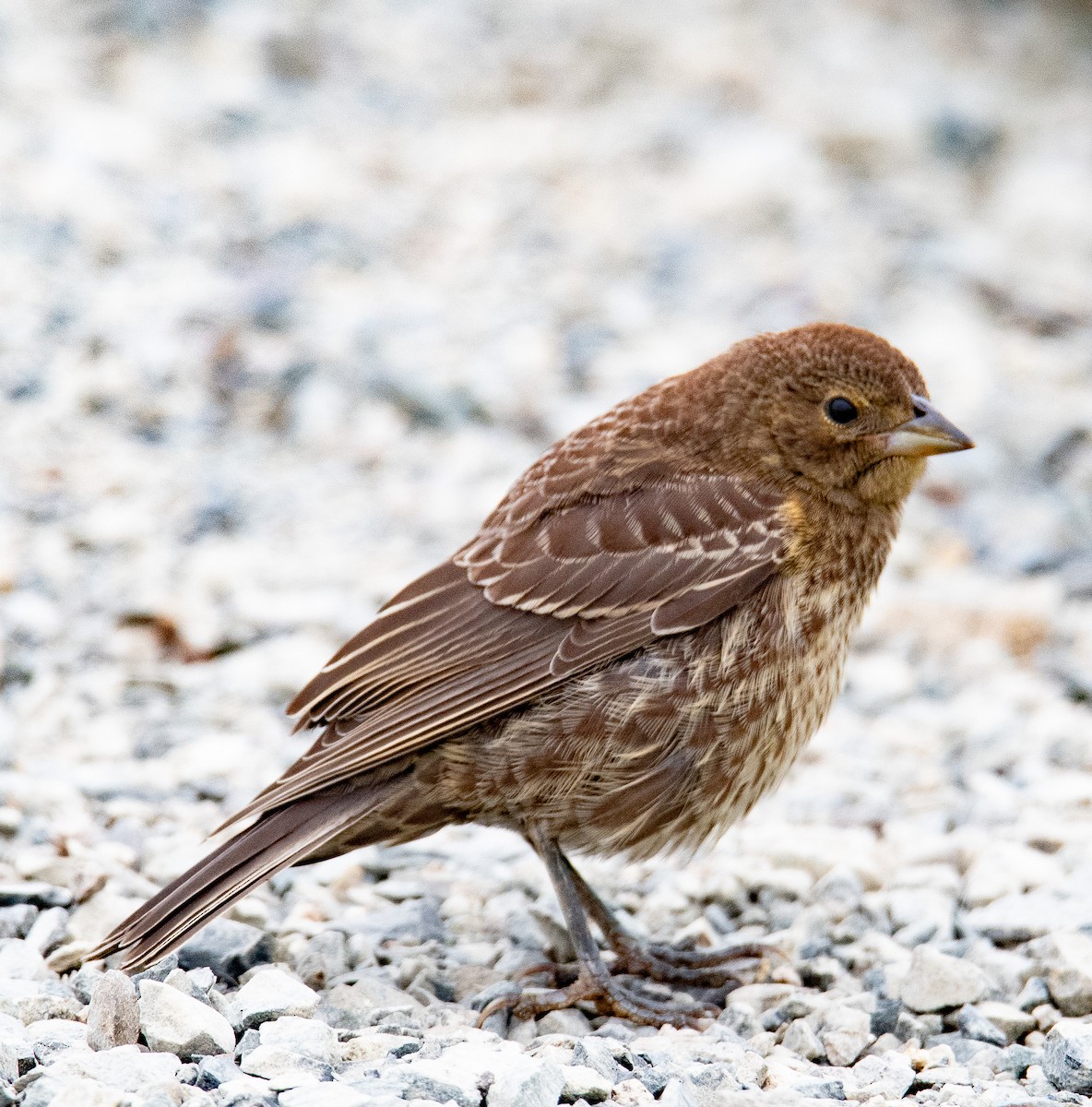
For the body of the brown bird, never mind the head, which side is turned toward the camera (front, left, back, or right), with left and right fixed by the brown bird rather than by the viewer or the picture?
right

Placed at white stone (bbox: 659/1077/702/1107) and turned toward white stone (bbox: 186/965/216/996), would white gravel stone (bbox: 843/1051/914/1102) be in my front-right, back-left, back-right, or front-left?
back-right

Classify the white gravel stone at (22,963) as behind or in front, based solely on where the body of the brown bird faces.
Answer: behind

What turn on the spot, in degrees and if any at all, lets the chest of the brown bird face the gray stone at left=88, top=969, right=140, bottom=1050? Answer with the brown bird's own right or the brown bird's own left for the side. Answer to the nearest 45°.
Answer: approximately 135° to the brown bird's own right

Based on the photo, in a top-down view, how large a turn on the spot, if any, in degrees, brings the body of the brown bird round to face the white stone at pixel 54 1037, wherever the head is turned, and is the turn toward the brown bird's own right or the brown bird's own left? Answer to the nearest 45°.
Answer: approximately 135° to the brown bird's own right

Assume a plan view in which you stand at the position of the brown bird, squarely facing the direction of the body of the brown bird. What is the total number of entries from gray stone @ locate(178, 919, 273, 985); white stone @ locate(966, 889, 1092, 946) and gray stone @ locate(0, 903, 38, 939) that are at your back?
2

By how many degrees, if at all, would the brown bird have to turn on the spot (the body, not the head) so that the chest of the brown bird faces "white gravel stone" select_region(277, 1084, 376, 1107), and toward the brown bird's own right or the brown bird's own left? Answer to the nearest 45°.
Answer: approximately 135° to the brown bird's own right
